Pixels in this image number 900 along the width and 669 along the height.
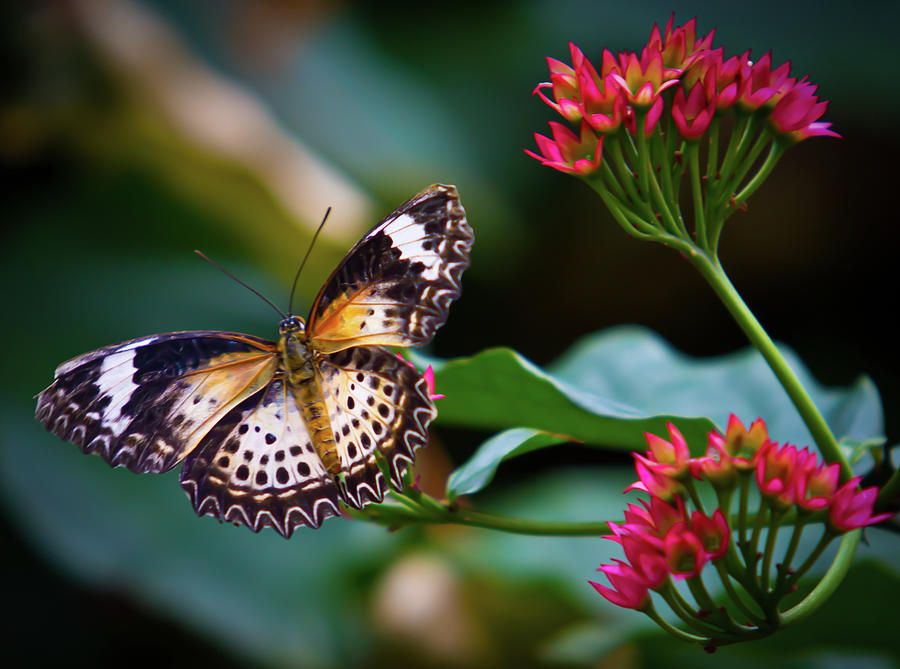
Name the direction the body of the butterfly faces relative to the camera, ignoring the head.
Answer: away from the camera
